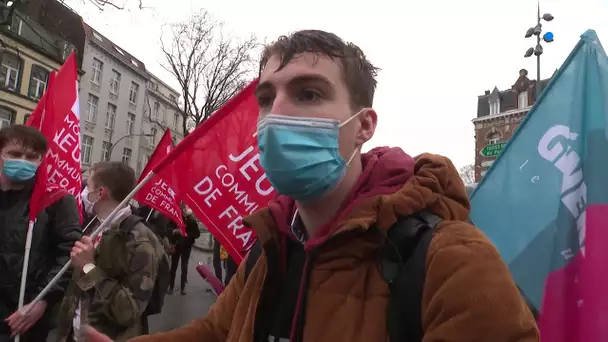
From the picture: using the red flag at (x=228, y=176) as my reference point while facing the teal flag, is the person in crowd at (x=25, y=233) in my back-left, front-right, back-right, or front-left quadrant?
back-right

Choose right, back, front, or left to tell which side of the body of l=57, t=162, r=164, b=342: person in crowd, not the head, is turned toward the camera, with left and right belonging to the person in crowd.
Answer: left

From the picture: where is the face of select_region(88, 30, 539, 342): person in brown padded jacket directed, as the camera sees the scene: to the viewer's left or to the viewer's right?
to the viewer's left

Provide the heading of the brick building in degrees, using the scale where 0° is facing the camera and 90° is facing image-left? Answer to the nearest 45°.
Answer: approximately 45°

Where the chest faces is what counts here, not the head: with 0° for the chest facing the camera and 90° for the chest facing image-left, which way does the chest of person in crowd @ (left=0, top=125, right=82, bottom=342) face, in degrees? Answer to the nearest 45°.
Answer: approximately 0°

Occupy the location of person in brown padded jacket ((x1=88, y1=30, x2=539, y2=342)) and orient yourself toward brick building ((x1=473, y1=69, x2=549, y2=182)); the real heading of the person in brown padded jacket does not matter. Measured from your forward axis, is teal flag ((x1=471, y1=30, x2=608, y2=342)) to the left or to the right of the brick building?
right

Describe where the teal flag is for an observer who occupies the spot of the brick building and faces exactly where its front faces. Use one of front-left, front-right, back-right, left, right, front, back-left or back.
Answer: front-left

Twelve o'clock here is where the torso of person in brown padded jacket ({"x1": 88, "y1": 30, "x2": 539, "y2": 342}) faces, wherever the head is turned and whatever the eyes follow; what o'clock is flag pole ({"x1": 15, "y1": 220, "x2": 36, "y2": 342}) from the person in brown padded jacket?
The flag pole is roughly at 3 o'clock from the person in brown padded jacket.

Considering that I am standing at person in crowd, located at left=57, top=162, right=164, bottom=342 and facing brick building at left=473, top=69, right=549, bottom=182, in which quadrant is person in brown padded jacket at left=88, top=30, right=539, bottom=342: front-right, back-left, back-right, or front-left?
back-right
